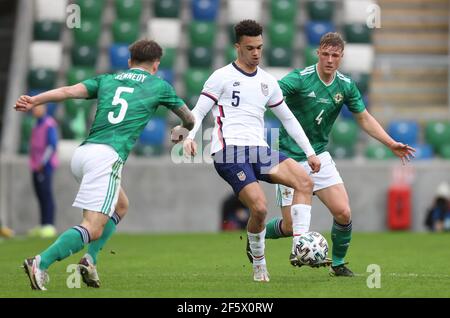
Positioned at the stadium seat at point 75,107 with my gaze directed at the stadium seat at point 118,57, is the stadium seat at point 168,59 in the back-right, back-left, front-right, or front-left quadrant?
front-right

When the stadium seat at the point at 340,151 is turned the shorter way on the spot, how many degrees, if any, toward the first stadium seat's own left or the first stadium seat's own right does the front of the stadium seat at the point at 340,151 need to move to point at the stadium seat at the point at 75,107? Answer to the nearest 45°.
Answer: approximately 90° to the first stadium seat's own right

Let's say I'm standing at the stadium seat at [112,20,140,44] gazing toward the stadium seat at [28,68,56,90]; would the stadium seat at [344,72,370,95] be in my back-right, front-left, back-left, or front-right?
back-left

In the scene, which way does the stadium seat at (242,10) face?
toward the camera

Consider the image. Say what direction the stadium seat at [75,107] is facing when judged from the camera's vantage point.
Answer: facing the viewer

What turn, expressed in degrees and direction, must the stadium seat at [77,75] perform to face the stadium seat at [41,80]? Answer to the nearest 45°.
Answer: approximately 90° to its right

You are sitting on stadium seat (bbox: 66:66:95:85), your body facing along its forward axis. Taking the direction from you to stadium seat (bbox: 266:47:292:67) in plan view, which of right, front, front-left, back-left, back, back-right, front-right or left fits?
left

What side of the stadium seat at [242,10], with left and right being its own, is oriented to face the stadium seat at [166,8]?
right

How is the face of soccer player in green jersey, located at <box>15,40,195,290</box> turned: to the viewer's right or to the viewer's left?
to the viewer's right

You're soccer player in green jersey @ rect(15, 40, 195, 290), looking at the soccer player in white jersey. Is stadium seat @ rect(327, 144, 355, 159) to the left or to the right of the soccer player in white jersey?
left

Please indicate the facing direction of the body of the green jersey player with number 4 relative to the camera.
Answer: toward the camera

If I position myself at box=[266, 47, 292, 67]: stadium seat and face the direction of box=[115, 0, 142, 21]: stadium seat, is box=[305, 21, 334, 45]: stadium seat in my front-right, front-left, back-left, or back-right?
back-right

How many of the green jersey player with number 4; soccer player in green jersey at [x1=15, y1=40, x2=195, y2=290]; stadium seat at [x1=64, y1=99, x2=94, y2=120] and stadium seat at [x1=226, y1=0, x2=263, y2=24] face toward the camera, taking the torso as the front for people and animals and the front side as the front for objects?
3

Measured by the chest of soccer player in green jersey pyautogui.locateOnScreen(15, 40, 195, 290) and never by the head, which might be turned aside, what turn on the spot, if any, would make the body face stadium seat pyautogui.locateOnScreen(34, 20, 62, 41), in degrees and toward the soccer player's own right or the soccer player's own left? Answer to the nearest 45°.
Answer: approximately 45° to the soccer player's own left

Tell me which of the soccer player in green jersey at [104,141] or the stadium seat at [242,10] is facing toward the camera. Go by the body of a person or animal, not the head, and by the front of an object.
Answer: the stadium seat

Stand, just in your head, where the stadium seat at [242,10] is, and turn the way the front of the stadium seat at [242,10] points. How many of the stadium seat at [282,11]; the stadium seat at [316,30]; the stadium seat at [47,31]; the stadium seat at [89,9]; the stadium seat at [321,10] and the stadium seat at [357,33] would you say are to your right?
2

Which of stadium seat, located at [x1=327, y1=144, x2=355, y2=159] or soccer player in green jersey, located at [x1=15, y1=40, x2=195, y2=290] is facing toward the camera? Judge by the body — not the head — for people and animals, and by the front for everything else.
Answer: the stadium seat

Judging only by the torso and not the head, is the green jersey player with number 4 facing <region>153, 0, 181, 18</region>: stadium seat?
no

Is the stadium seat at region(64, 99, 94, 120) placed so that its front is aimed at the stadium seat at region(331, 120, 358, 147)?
no

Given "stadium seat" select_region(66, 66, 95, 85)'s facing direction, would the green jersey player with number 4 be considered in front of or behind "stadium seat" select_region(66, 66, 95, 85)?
in front
